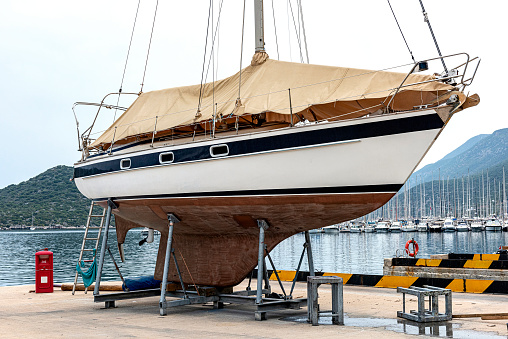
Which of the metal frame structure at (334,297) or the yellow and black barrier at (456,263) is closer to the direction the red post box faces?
the metal frame structure

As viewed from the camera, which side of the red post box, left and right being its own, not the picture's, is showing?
front

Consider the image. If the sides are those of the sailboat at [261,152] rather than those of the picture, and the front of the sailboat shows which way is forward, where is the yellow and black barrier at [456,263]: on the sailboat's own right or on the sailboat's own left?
on the sailboat's own left

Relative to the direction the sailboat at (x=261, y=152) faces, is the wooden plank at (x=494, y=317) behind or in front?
in front

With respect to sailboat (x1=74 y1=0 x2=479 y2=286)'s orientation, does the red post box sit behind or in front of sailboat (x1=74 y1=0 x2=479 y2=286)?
behind

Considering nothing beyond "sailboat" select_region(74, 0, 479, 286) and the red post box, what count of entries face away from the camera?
0

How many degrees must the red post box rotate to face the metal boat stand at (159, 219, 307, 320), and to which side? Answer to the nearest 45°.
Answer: approximately 45° to its left

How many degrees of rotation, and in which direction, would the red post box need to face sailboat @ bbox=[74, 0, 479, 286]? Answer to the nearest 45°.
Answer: approximately 45° to its left
